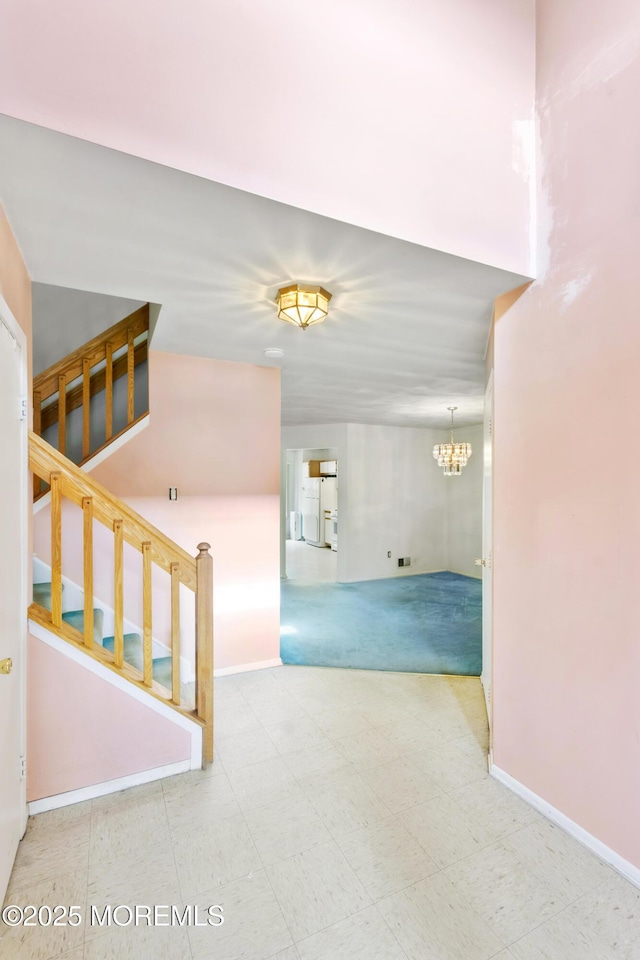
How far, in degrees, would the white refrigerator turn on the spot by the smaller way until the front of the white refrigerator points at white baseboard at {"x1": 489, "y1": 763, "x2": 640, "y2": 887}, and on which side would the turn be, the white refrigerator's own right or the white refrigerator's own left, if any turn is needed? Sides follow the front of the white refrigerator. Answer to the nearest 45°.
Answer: approximately 45° to the white refrigerator's own left

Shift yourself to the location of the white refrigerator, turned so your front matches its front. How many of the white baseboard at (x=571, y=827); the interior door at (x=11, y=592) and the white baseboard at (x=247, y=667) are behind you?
0

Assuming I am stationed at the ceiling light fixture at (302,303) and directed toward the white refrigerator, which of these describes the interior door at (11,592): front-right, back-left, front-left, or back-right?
back-left

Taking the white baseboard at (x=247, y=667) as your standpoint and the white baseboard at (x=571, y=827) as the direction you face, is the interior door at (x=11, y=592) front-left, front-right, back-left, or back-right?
front-right

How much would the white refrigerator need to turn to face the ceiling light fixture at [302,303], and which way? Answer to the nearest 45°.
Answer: approximately 45° to its left

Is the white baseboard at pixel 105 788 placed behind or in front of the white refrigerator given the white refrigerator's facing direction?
in front

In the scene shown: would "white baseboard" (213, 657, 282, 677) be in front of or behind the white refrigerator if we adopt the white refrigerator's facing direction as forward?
in front

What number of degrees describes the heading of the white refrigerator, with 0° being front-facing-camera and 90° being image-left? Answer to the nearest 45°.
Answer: approximately 45°
